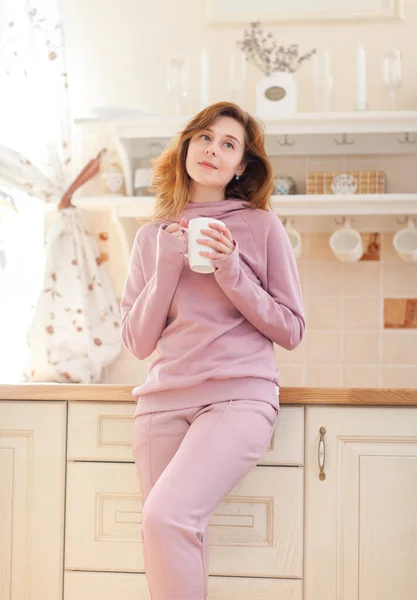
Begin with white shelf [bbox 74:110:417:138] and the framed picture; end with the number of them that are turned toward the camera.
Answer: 2
